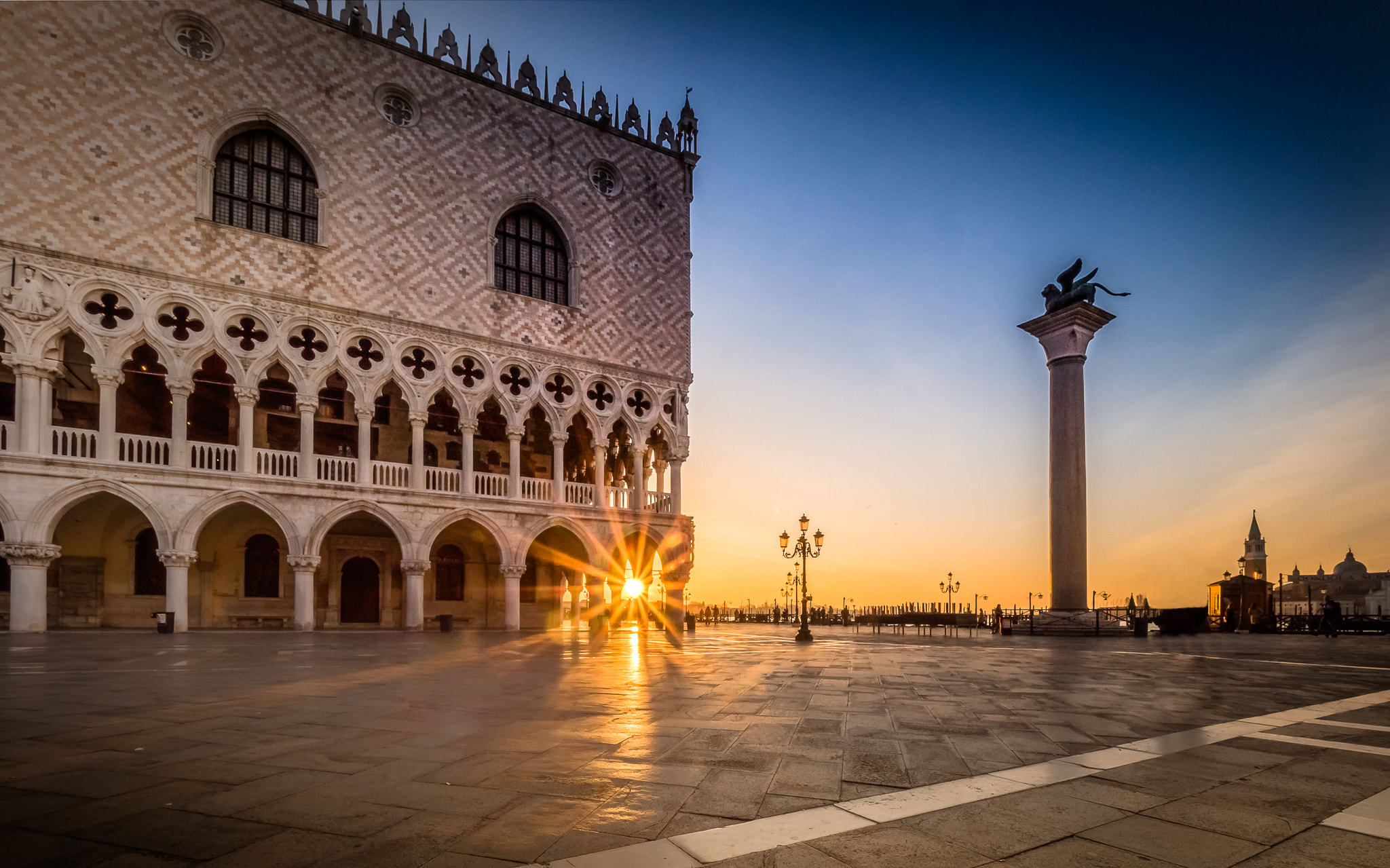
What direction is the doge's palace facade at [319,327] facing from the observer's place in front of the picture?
facing the viewer and to the right of the viewer

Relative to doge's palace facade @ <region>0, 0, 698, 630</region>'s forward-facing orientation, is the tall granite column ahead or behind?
ahead

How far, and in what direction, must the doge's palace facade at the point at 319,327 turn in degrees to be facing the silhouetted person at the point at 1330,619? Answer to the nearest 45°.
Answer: approximately 45° to its left
